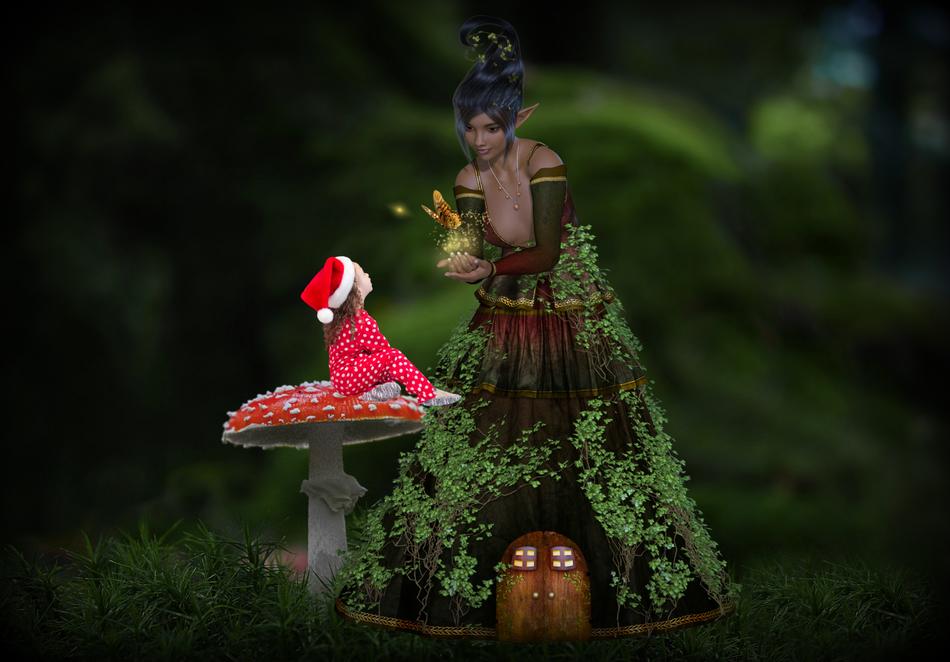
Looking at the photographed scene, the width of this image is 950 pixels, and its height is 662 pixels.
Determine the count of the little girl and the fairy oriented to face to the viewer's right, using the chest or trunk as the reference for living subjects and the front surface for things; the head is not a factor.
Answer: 1

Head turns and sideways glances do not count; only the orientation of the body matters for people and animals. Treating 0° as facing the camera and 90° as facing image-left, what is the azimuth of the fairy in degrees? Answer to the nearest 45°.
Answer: approximately 45°

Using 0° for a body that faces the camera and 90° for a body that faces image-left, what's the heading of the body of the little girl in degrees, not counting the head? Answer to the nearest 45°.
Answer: approximately 270°
